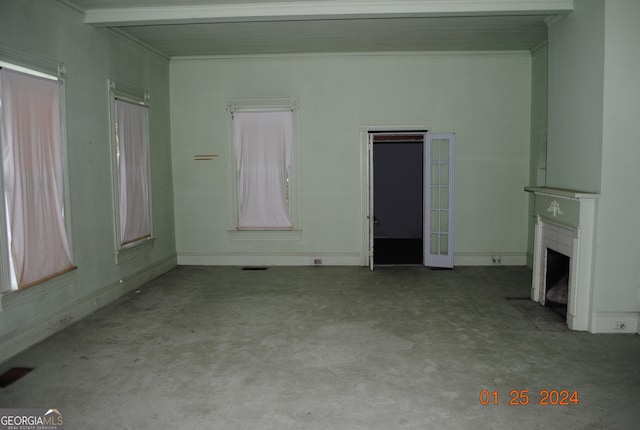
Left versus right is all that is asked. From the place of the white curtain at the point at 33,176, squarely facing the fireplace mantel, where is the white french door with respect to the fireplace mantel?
left

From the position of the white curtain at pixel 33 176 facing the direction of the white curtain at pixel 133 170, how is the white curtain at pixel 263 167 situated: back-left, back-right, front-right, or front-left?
front-right

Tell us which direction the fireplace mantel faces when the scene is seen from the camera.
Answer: facing the viewer and to the left of the viewer

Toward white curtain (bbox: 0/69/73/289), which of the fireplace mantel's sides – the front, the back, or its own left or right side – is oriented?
front

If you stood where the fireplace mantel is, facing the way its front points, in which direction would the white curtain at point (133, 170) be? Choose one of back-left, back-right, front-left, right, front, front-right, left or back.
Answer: front-right

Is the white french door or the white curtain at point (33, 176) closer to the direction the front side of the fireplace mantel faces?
the white curtain

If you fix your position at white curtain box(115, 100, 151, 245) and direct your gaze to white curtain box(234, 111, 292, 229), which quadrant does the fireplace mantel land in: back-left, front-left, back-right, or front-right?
front-right

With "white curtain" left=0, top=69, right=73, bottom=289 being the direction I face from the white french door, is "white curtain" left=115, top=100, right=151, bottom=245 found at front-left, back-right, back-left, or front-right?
front-right

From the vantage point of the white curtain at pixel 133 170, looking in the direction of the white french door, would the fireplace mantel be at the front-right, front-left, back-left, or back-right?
front-right

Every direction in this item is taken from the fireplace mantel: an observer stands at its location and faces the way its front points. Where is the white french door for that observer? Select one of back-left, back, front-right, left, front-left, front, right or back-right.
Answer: right

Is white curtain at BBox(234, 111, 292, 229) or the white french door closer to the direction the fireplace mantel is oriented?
the white curtain

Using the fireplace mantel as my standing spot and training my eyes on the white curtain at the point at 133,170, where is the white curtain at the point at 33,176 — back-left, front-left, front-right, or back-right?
front-left

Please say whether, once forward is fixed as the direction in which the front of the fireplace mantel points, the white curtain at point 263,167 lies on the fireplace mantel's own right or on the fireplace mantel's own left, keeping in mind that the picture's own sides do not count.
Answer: on the fireplace mantel's own right
